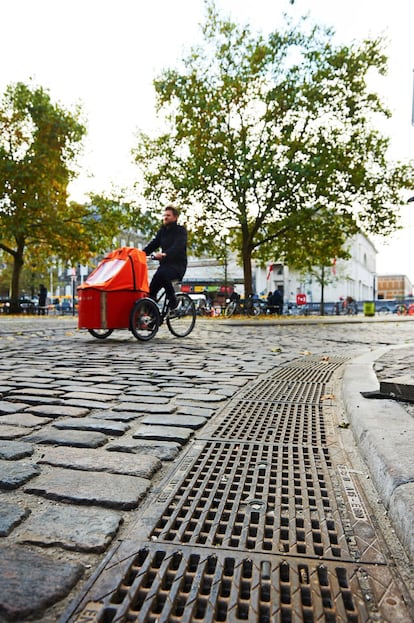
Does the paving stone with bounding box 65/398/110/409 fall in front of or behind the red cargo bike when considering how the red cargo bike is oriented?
in front

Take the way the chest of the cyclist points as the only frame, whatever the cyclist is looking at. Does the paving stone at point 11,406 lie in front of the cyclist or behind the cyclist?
in front

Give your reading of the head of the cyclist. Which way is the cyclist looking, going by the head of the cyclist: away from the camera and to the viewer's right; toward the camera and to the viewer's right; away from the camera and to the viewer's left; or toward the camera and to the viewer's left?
toward the camera and to the viewer's left

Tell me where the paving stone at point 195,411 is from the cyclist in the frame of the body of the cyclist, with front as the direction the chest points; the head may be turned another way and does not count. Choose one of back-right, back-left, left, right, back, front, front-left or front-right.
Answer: front-left

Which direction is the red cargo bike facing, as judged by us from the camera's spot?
facing the viewer and to the left of the viewer

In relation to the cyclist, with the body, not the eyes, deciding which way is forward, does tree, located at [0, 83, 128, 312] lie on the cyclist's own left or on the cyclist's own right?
on the cyclist's own right

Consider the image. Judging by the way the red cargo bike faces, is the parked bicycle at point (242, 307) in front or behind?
behind

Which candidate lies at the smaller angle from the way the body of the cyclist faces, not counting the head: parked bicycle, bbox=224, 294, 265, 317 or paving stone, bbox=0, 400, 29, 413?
the paving stone

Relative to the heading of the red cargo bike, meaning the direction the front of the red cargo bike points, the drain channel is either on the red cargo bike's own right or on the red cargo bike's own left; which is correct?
on the red cargo bike's own left

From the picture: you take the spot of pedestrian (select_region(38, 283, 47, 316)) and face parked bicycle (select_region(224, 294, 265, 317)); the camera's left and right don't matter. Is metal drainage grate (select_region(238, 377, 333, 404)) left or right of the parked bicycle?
right

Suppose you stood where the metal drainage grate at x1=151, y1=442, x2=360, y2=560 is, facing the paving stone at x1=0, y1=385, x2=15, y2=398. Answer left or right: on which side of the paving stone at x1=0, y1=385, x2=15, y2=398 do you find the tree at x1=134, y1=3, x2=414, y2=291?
right

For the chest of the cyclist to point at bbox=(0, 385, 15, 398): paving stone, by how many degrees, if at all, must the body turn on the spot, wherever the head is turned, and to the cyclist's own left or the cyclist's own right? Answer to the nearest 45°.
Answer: approximately 45° to the cyclist's own left

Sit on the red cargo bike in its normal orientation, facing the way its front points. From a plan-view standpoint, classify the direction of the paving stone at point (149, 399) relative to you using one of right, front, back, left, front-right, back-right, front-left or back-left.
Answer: front-left

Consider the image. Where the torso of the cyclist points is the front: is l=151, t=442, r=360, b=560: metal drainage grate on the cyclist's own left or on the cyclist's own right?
on the cyclist's own left

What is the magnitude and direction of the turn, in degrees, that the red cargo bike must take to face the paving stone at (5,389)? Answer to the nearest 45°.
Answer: approximately 45° to its left
